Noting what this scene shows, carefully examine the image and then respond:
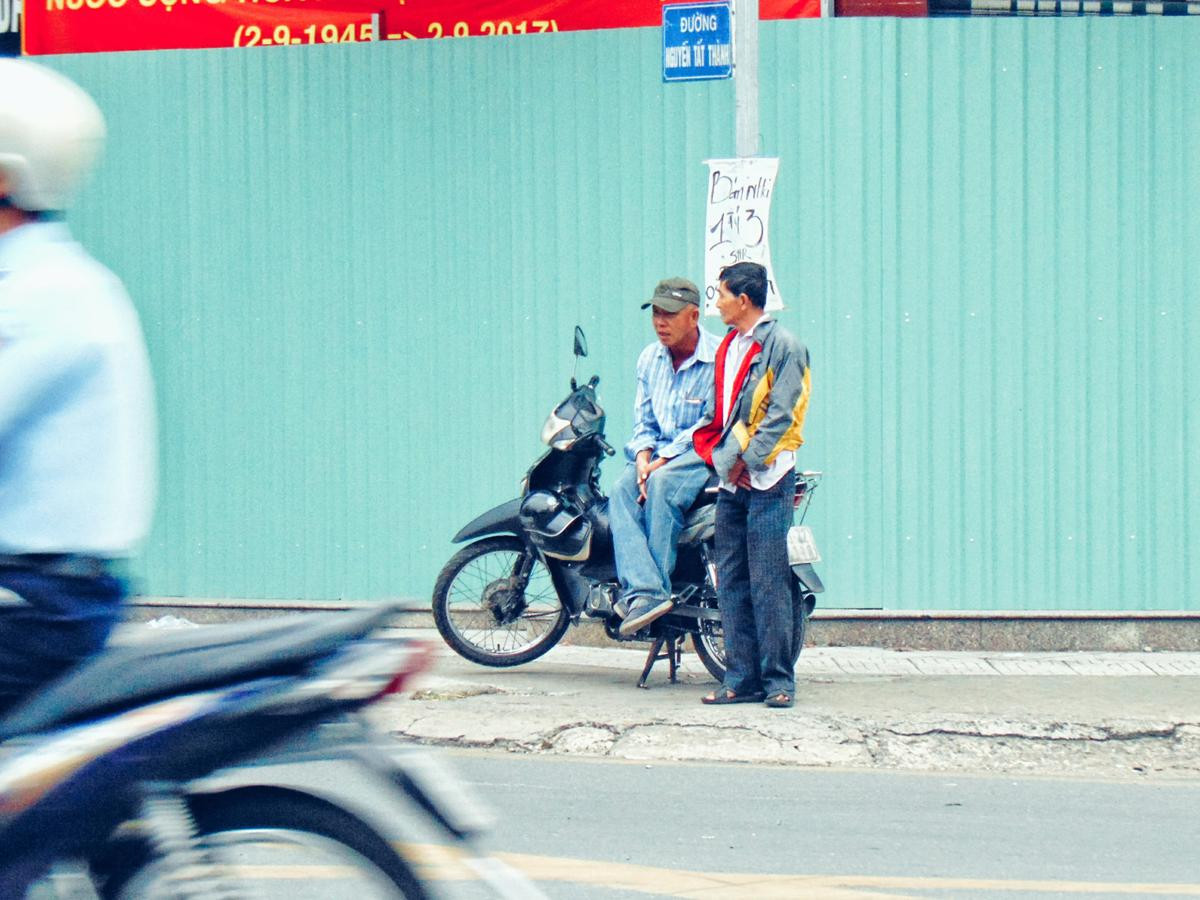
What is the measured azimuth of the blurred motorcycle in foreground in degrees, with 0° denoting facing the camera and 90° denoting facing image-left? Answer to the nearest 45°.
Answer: approximately 90°

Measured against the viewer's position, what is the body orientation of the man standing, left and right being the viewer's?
facing the viewer and to the left of the viewer

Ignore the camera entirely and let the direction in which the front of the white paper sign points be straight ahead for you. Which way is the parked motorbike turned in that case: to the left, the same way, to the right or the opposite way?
to the right

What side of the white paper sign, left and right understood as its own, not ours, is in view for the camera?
front

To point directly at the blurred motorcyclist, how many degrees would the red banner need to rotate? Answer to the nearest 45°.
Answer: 0° — it already faces them

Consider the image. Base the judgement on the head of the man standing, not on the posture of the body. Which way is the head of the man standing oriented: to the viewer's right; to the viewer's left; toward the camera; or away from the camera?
to the viewer's left

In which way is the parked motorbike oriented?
to the viewer's left

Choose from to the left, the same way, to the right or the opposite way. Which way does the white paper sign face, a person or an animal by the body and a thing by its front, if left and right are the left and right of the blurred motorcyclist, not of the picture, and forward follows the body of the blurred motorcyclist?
to the left

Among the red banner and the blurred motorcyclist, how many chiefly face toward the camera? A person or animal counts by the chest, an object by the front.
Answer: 1

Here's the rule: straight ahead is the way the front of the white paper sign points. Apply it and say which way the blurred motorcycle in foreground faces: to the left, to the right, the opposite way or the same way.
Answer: to the right

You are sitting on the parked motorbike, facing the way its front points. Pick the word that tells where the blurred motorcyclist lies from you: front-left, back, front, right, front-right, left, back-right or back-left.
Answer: left

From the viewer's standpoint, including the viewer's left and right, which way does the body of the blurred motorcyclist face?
facing to the left of the viewer

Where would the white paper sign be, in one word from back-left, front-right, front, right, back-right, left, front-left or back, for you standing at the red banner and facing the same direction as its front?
front-left

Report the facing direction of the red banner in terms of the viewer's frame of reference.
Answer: facing the viewer
